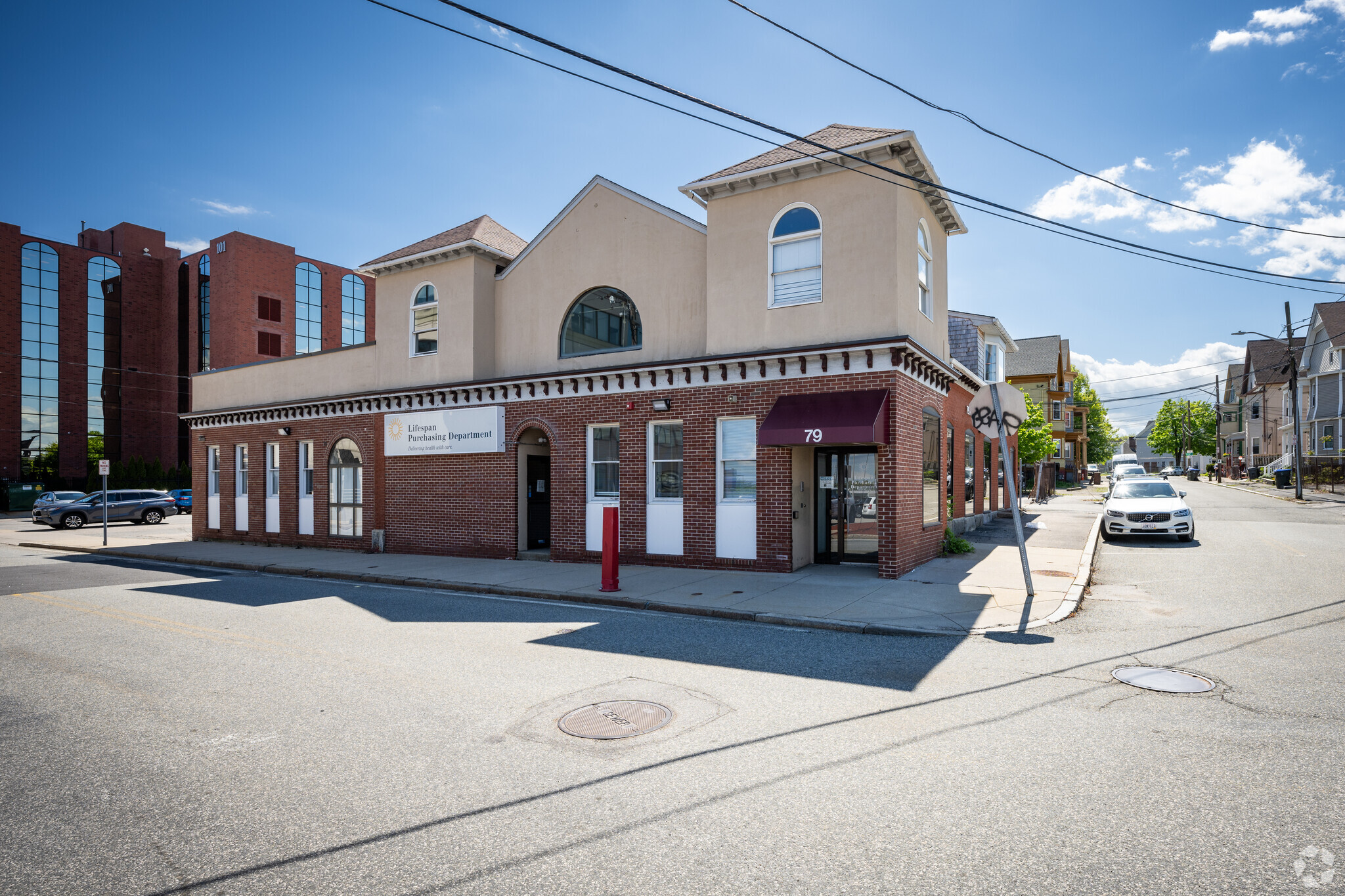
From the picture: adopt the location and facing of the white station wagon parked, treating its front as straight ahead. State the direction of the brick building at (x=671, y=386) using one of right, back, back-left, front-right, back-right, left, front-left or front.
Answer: front-right

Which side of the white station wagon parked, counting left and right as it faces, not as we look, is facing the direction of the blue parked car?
right

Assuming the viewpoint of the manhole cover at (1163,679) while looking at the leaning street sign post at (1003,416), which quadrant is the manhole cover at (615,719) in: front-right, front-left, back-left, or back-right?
back-left

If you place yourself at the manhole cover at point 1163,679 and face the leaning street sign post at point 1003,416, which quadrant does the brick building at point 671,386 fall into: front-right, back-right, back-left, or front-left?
front-left

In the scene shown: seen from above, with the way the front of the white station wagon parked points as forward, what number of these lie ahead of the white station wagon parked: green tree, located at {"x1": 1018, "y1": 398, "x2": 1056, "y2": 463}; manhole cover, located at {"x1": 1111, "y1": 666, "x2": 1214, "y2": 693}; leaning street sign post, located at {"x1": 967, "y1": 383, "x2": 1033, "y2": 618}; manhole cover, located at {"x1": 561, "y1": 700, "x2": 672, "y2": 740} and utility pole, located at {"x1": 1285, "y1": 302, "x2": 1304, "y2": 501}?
3

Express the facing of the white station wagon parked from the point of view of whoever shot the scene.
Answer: facing the viewer

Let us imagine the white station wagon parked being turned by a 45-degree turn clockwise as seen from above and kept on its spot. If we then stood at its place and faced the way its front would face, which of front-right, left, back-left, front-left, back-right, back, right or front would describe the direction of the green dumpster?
front-right

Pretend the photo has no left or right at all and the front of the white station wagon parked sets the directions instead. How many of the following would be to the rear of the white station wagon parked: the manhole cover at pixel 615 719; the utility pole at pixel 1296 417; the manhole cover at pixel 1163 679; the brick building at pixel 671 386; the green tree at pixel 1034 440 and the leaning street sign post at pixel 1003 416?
2

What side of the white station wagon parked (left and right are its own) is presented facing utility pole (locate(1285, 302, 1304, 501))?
back

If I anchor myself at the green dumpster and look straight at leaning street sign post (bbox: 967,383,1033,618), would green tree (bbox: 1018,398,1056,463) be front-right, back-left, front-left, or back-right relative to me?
front-left

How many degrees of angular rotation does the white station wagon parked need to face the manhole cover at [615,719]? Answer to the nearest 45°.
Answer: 0° — it already faces it

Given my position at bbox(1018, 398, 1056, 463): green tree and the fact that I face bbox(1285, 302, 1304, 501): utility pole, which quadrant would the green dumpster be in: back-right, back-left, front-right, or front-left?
back-right

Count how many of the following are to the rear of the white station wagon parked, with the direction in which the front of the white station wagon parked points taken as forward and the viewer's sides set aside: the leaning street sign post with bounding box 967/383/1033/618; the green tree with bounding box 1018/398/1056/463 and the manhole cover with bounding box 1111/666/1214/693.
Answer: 1

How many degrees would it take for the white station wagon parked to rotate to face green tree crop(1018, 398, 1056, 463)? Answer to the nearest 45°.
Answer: approximately 180°

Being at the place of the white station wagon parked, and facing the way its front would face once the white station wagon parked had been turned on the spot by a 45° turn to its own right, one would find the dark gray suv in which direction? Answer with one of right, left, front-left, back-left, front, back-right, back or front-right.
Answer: front-right

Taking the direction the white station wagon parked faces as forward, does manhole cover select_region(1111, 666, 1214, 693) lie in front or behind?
in front

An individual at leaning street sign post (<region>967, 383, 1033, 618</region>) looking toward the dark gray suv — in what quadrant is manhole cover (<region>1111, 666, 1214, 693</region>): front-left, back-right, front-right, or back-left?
back-left
